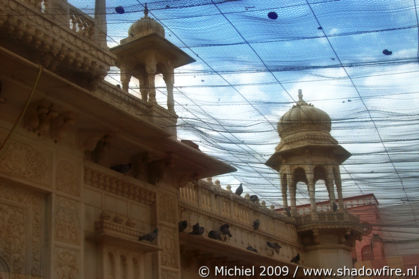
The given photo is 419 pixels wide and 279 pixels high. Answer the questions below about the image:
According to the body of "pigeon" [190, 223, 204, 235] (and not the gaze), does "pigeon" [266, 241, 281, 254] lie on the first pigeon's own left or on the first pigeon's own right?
on the first pigeon's own left

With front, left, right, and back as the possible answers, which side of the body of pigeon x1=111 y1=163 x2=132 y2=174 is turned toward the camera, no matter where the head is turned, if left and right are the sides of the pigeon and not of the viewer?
right

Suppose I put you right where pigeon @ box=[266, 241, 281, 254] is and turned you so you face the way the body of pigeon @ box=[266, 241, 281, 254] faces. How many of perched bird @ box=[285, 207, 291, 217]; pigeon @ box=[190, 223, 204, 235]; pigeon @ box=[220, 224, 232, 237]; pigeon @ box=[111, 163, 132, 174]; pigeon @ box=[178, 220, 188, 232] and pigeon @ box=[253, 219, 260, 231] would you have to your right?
1

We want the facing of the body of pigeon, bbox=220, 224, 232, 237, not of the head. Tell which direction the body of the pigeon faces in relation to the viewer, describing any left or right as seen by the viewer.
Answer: facing to the left of the viewer

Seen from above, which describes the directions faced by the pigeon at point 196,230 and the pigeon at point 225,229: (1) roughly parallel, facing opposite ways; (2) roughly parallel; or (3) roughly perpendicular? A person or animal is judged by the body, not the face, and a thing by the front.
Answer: roughly parallel, facing opposite ways
